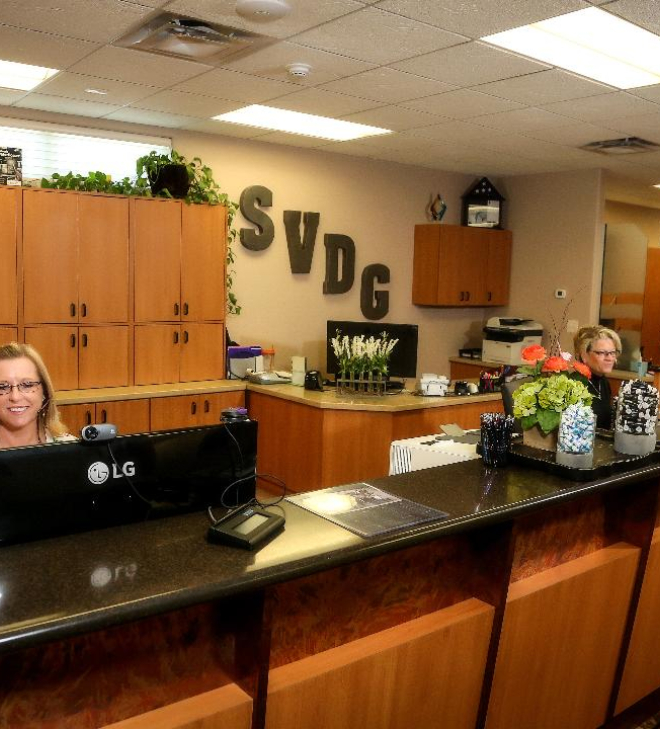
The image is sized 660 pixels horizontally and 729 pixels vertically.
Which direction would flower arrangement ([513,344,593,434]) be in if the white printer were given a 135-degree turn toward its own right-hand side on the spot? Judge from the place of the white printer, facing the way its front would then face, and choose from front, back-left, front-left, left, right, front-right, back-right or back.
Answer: back

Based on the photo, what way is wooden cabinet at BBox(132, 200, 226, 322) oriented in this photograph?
toward the camera

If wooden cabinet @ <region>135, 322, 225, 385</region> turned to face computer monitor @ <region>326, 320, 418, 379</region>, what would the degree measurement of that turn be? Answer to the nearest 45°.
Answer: approximately 90° to its left

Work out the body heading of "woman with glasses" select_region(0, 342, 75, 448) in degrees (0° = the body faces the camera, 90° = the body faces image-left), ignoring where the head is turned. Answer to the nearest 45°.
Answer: approximately 0°

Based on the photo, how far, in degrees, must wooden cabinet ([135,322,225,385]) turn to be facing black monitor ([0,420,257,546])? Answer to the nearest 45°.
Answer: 0° — it already faces it

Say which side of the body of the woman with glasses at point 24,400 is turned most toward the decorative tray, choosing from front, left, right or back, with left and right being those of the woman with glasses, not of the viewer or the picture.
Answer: left

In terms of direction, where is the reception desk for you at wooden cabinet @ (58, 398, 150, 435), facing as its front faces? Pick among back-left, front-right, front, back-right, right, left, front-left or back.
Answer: front

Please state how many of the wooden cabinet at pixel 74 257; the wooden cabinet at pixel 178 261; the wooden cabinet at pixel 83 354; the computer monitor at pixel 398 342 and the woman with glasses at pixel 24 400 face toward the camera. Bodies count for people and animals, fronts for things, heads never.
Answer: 5

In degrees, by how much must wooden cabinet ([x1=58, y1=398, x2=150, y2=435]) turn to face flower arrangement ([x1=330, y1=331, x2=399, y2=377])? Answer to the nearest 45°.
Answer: approximately 90° to its left

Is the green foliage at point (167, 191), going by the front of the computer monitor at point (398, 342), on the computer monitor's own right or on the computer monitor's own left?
on the computer monitor's own right

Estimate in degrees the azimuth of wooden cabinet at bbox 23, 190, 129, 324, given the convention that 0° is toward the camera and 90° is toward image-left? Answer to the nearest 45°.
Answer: approximately 0°

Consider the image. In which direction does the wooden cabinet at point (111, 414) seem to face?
toward the camera

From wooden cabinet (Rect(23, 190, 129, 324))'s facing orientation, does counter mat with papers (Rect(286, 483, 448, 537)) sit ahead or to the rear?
ahead

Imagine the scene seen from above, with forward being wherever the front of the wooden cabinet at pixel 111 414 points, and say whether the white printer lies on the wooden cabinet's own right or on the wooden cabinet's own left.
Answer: on the wooden cabinet's own left
